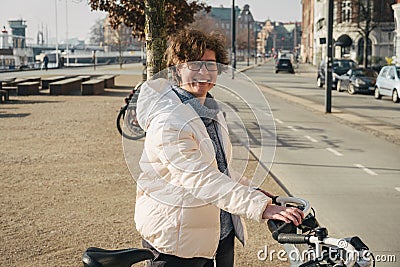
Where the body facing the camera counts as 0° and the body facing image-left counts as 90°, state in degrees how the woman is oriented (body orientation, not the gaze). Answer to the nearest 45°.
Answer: approximately 315°

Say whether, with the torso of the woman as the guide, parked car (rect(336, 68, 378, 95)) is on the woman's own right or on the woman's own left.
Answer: on the woman's own left

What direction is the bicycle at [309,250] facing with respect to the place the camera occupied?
facing to the right of the viewer

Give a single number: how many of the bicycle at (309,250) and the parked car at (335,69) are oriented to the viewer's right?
1

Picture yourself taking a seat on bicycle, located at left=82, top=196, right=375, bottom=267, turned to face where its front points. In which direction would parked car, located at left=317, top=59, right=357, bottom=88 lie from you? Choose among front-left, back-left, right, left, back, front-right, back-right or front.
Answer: left

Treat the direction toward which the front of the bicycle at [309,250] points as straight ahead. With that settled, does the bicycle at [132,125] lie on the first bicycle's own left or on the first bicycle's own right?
on the first bicycle's own left

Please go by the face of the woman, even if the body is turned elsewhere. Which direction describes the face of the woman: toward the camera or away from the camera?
toward the camera

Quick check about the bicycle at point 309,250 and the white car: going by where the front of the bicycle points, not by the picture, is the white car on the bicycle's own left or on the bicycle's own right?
on the bicycle's own left

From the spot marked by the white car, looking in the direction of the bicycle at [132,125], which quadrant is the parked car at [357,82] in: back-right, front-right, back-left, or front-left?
back-right
